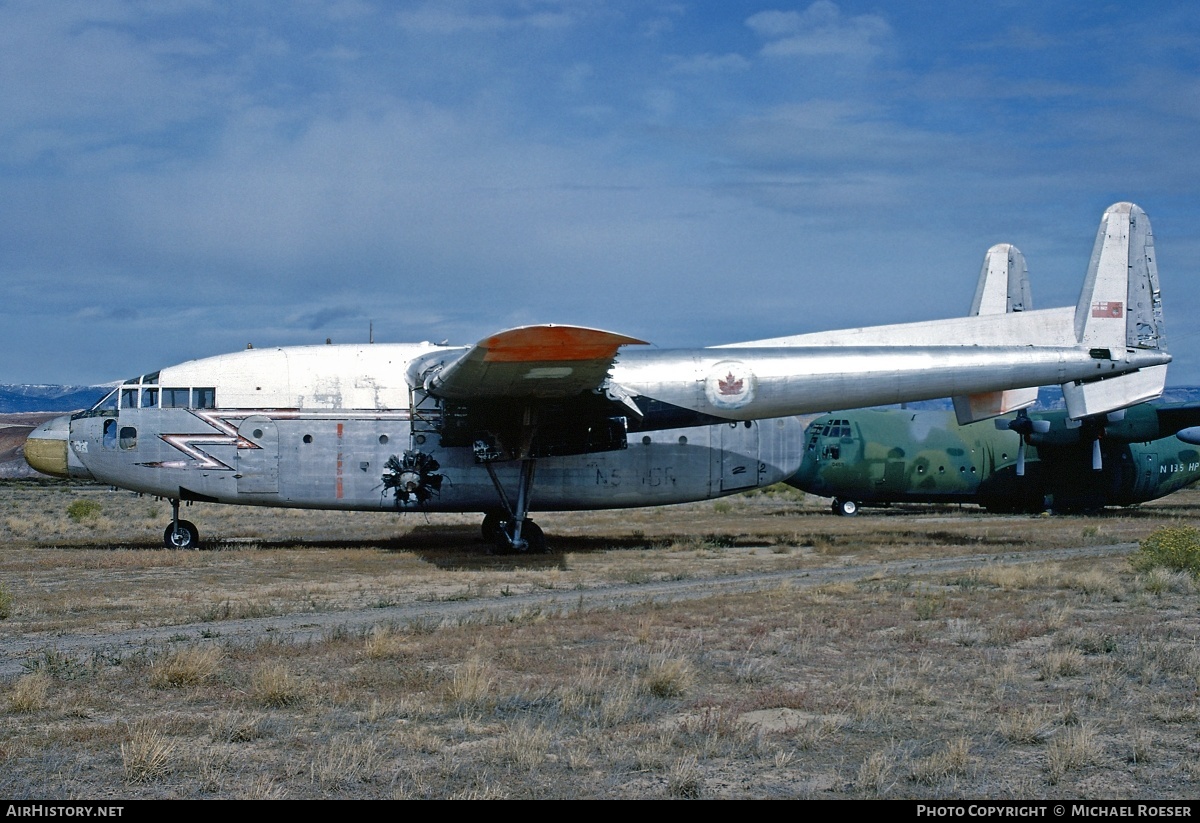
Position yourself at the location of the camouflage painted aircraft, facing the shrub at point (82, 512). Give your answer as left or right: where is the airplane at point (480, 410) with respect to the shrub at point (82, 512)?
left

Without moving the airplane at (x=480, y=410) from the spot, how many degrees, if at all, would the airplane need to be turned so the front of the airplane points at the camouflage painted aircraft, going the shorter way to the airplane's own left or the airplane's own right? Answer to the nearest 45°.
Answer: approximately 135° to the airplane's own right

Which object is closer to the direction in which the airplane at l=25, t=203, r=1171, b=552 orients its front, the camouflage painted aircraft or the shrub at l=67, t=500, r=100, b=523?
the shrub

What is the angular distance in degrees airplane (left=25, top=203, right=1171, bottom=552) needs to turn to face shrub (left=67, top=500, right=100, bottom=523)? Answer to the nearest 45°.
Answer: approximately 45° to its right

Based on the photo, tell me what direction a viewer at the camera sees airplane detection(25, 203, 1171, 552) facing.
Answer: facing to the left of the viewer
